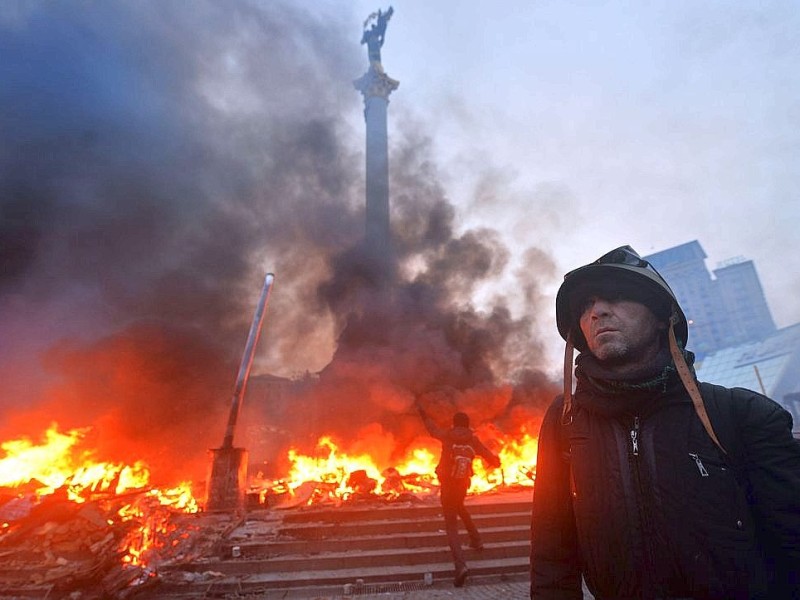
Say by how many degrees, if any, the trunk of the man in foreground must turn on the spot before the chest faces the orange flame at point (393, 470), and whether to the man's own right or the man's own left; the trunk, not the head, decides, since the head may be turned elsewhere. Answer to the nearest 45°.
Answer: approximately 90° to the man's own right

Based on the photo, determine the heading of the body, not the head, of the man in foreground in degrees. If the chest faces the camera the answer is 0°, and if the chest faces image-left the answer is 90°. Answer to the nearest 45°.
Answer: approximately 45°

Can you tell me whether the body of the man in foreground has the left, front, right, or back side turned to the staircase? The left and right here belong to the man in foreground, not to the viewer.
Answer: right

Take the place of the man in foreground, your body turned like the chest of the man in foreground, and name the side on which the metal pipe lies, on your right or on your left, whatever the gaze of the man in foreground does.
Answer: on your right

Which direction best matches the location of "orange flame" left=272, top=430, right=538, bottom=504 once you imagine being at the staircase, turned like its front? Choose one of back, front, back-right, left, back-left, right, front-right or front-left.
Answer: back

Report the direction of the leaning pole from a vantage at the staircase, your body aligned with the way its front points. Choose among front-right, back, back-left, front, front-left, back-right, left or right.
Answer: back-right

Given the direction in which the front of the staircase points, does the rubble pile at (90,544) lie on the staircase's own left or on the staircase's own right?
on the staircase's own right
